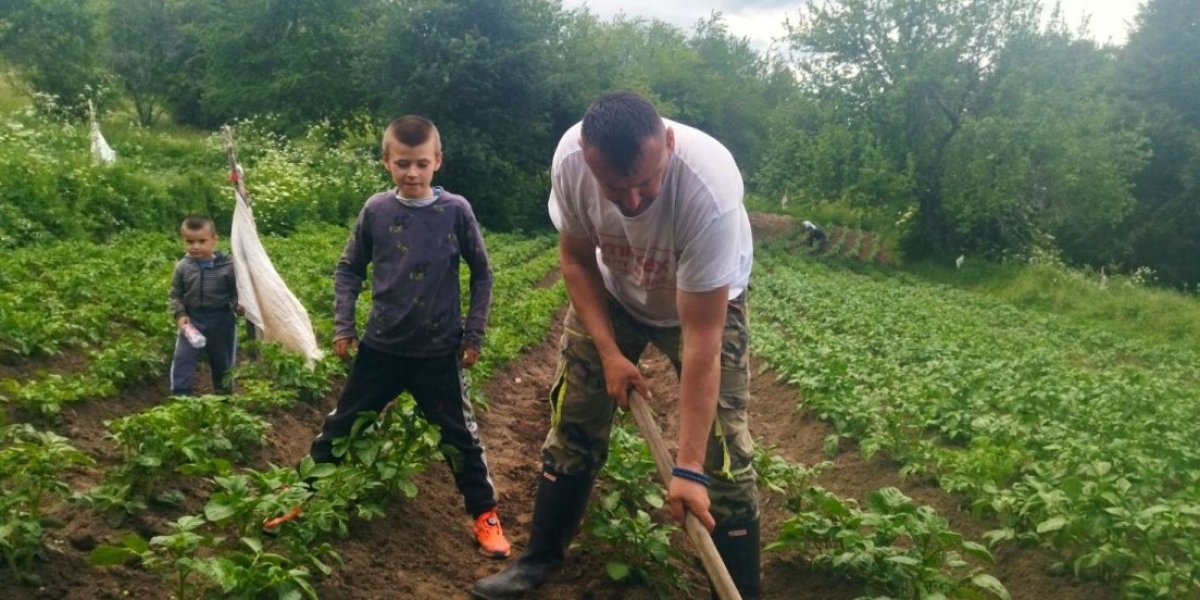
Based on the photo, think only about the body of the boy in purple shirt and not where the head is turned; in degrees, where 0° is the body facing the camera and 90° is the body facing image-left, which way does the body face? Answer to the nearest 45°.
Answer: approximately 0°

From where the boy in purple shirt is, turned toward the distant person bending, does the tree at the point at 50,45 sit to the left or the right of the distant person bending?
left

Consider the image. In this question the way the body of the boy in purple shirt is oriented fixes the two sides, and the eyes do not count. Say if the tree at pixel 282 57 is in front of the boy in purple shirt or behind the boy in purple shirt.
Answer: behind

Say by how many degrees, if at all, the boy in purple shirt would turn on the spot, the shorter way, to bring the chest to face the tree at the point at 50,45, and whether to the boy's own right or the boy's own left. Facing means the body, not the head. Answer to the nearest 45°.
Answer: approximately 180°

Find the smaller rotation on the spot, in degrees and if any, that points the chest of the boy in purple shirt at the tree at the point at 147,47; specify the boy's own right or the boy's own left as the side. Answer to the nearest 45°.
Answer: approximately 180°

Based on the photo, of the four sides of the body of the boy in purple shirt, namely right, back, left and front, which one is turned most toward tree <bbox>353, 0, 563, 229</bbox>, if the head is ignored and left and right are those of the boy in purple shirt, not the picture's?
back

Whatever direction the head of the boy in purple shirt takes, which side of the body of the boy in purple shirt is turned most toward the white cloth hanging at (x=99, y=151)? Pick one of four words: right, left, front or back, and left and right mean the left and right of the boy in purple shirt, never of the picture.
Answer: back
